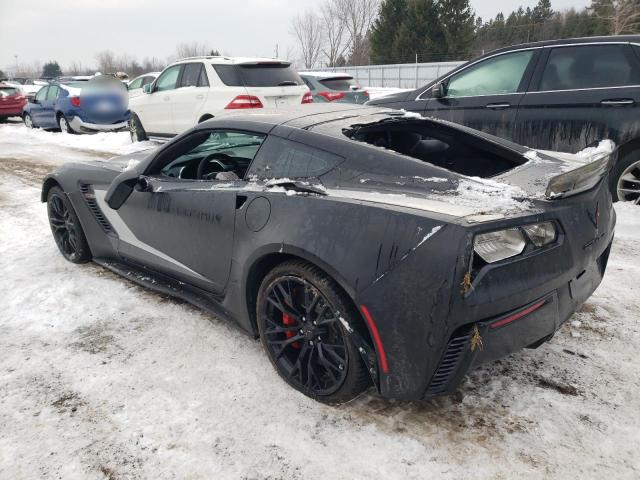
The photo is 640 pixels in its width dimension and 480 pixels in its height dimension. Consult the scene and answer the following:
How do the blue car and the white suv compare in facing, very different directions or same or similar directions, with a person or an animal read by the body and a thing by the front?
same or similar directions

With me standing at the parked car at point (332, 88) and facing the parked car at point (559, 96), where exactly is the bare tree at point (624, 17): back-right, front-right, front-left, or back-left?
back-left

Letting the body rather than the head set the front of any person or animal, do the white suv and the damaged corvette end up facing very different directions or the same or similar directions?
same or similar directions

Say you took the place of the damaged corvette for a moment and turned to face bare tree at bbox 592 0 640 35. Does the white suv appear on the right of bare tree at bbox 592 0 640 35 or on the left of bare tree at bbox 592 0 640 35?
left

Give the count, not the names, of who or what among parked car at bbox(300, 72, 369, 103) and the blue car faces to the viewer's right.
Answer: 0

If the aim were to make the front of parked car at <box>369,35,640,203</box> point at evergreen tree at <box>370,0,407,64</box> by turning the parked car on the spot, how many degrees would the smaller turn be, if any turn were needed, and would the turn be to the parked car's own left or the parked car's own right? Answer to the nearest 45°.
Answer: approximately 90° to the parked car's own right

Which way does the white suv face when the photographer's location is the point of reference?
facing away from the viewer and to the left of the viewer

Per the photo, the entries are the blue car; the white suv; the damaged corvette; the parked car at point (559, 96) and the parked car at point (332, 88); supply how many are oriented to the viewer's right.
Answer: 0

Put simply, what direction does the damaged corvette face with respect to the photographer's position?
facing away from the viewer and to the left of the viewer

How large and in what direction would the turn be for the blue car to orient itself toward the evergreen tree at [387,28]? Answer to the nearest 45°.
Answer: approximately 90° to its right

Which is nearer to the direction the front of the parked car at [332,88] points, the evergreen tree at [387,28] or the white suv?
the evergreen tree

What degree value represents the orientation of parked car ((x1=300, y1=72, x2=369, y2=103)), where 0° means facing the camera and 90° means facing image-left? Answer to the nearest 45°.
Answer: approximately 135°

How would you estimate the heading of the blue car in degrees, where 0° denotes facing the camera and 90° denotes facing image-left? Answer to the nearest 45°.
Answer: approximately 135°

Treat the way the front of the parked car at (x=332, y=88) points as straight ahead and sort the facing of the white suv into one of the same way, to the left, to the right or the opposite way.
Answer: the same way

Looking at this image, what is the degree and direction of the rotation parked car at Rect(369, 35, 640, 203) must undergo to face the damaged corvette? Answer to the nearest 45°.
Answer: approximately 90° to its left

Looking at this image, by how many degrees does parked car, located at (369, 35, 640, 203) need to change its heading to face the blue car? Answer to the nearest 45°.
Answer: approximately 45° to its right

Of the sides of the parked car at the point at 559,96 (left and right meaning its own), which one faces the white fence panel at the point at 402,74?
right

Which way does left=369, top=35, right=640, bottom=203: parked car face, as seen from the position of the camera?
facing to the left of the viewer

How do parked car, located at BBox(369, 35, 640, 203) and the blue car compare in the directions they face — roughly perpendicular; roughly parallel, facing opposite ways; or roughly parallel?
roughly parallel

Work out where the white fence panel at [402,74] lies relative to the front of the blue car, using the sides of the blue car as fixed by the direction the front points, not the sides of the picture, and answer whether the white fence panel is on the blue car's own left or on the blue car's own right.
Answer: on the blue car's own right
